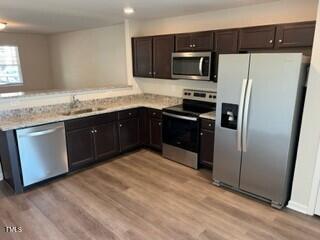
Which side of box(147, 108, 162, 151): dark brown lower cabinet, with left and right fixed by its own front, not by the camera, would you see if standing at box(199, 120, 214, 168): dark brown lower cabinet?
left

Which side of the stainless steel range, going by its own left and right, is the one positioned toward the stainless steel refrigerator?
left

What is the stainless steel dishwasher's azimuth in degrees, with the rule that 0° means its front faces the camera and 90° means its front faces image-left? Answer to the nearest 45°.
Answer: approximately 315°

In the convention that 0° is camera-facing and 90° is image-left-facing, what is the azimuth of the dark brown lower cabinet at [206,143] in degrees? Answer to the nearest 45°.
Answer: approximately 45°

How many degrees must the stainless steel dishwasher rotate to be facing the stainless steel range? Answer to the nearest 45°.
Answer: approximately 45° to its left
